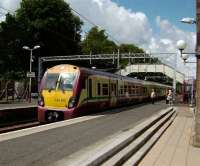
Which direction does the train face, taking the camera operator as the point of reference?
facing the viewer and to the left of the viewer
